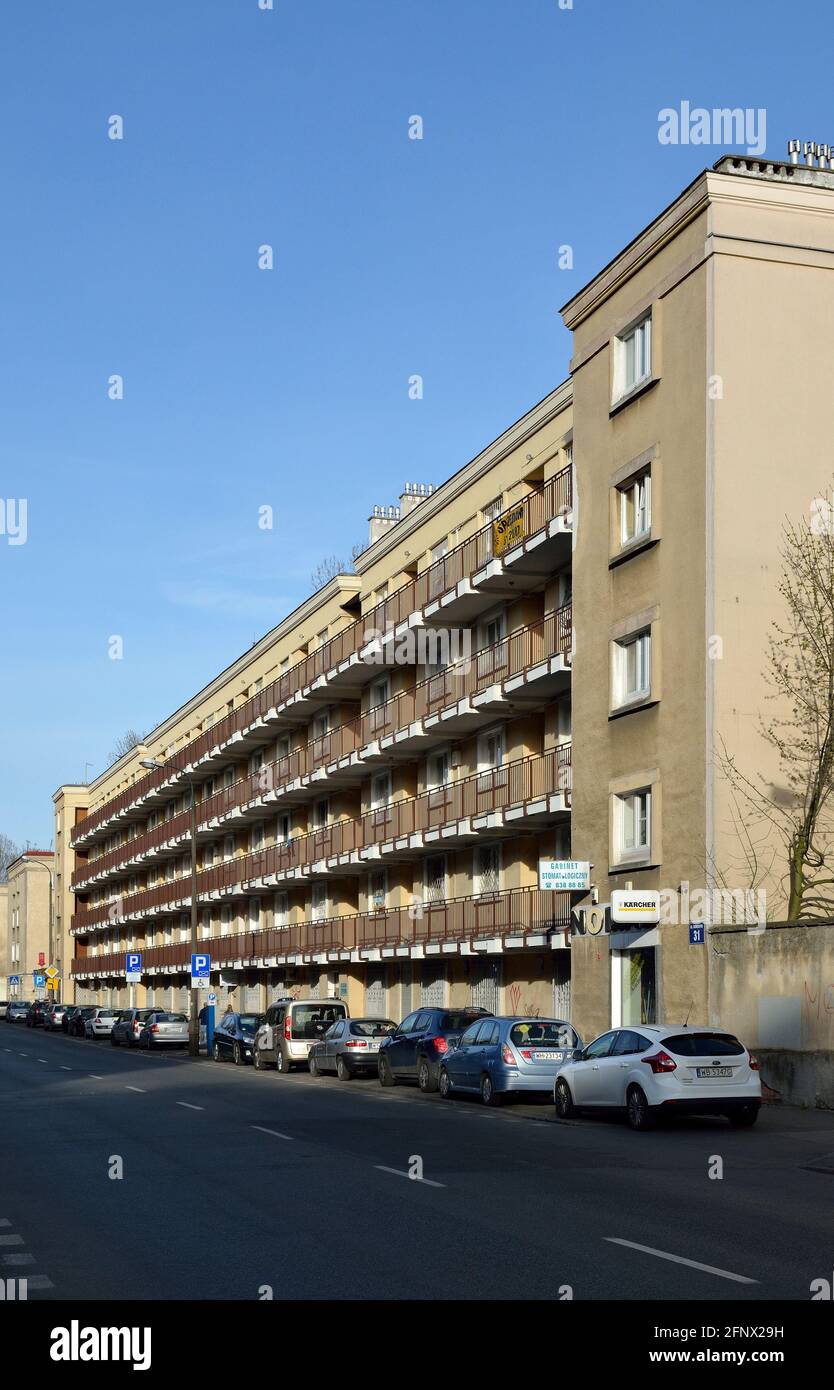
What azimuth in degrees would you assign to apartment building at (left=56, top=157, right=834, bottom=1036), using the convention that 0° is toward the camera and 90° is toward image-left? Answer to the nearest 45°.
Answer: approximately 45°

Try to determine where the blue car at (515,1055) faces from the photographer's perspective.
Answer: facing away from the viewer and to the left of the viewer

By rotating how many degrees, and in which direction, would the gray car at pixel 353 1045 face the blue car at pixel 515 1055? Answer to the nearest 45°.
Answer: approximately 135° to its left

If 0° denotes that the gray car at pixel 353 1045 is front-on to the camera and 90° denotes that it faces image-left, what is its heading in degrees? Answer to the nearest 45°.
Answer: approximately 135°

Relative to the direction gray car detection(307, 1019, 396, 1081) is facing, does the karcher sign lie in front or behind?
behind

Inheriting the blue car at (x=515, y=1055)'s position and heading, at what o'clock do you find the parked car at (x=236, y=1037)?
The parked car is roughly at 1 o'clock from the blue car.

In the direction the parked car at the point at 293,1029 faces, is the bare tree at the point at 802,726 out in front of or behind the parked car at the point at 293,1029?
behind

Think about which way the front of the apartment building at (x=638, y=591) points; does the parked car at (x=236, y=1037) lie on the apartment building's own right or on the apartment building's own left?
on the apartment building's own right

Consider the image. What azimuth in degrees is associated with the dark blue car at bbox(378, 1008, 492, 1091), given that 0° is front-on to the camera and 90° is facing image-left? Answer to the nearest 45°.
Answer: approximately 135°

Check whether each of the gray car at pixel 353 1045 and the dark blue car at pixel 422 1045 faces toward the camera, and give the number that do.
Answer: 0

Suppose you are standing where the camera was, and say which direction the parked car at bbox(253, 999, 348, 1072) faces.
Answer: facing away from the viewer and to the left of the viewer

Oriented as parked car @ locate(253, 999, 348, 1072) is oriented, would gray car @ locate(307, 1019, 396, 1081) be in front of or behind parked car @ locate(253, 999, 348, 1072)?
behind

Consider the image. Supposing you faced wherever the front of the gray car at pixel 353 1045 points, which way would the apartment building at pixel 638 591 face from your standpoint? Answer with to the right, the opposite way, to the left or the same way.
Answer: to the left

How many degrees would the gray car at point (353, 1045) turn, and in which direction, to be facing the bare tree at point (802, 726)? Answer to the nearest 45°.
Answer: approximately 180°
